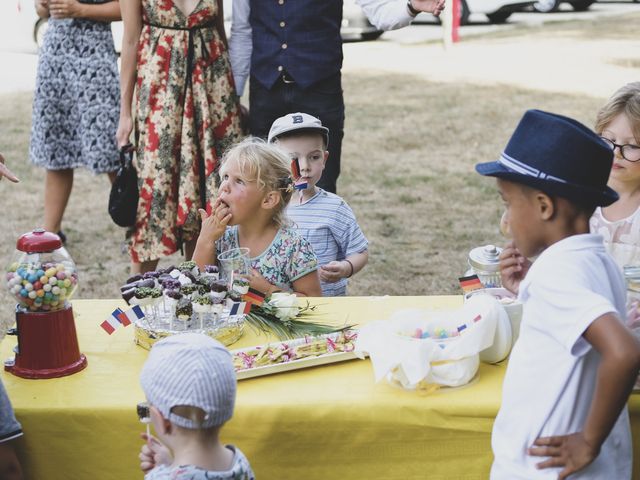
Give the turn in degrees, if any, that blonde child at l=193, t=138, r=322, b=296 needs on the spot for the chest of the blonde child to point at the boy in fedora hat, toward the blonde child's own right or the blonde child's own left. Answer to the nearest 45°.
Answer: approximately 90° to the blonde child's own left

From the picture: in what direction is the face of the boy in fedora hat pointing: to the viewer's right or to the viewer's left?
to the viewer's left

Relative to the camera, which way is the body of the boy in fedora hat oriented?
to the viewer's left

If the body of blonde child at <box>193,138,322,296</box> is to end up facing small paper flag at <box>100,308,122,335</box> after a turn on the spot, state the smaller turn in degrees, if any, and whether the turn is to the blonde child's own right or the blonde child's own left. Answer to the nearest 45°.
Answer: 0° — they already face it

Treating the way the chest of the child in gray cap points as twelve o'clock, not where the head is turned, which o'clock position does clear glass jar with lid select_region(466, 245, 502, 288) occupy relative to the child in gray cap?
The clear glass jar with lid is roughly at 3 o'clock from the child in gray cap.

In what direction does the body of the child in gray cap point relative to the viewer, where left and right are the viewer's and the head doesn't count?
facing away from the viewer and to the left of the viewer

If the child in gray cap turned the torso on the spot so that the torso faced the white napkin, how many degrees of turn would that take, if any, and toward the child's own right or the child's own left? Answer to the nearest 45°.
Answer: approximately 90° to the child's own right

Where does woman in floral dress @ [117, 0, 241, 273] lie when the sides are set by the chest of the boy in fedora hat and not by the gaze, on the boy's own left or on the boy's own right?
on the boy's own right

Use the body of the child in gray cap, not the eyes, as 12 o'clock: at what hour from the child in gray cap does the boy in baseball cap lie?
The boy in baseball cap is roughly at 2 o'clock from the child in gray cap.

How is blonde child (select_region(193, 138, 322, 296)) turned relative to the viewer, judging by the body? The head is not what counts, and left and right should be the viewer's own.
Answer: facing the viewer and to the left of the viewer
